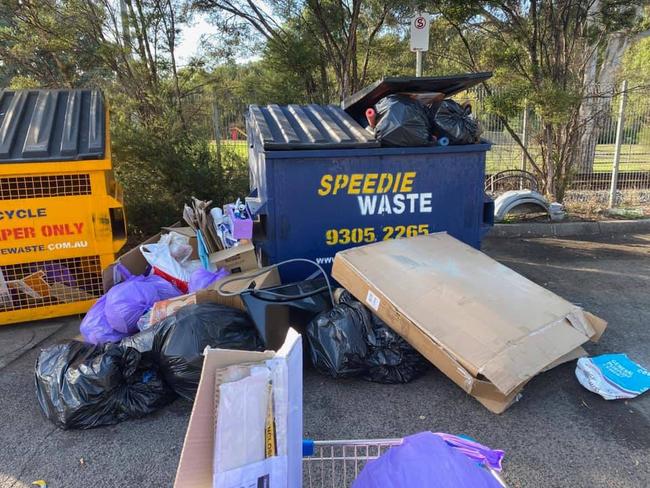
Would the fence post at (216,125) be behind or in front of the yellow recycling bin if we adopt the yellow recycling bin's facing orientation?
behind

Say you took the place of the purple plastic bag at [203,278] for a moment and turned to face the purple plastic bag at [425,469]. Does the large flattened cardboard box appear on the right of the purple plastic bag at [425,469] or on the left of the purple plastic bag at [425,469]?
left

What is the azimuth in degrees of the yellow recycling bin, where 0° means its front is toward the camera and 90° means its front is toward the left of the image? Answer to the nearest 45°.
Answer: approximately 0°

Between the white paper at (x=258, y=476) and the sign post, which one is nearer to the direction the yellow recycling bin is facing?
the white paper

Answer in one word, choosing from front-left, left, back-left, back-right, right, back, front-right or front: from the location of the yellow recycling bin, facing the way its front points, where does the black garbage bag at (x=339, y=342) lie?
front-left

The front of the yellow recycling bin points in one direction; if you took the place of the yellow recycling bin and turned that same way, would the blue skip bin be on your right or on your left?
on your left

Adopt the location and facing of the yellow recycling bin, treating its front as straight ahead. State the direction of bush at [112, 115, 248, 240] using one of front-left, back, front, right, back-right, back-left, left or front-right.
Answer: back-left

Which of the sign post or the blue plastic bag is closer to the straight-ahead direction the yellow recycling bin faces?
the blue plastic bag

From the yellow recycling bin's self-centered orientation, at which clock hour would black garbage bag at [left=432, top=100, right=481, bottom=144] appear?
The black garbage bag is roughly at 10 o'clock from the yellow recycling bin.

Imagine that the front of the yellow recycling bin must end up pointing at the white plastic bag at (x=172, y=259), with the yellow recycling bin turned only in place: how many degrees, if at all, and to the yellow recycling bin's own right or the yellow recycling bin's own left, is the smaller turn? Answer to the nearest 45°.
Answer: approximately 90° to the yellow recycling bin's own left

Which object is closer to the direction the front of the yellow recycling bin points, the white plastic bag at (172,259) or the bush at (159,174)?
the white plastic bag

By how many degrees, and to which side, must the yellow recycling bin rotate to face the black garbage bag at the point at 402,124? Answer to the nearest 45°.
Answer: approximately 45° to its left

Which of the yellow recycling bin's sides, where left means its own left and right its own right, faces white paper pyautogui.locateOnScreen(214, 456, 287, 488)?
front
